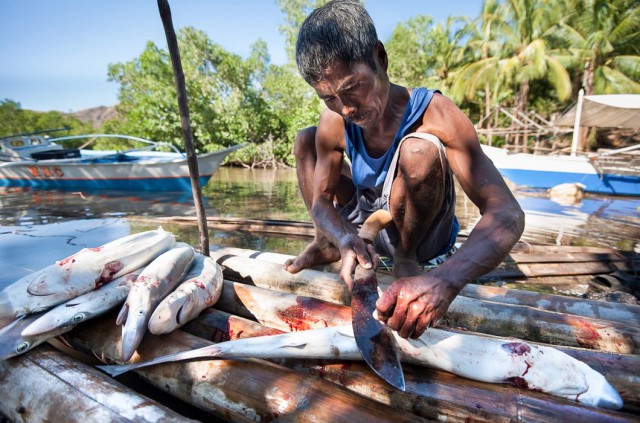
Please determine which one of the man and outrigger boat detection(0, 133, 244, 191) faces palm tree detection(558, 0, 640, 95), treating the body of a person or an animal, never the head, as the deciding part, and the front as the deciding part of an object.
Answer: the outrigger boat

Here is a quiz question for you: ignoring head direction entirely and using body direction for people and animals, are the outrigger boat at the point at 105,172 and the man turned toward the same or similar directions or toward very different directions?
very different directions

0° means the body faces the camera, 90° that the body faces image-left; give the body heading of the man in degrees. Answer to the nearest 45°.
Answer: approximately 45°

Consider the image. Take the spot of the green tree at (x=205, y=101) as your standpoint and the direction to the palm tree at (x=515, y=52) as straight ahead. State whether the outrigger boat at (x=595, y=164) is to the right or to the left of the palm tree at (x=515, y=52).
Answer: right

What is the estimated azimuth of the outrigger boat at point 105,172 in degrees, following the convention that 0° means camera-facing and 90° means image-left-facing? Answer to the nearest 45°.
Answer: approximately 270°

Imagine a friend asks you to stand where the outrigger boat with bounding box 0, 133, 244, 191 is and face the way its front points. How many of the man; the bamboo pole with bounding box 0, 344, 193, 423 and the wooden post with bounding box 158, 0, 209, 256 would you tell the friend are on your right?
3

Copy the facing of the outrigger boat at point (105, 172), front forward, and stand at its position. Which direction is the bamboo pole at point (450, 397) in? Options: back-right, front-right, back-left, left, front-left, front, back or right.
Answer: right

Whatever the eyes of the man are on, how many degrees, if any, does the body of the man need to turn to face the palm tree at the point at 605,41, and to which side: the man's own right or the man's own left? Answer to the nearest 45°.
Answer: approximately 180°

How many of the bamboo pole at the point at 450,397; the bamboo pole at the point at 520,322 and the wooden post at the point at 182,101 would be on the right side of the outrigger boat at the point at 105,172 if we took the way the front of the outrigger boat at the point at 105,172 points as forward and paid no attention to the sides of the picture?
3

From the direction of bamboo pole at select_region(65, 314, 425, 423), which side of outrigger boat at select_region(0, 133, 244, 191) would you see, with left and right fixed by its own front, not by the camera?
right
